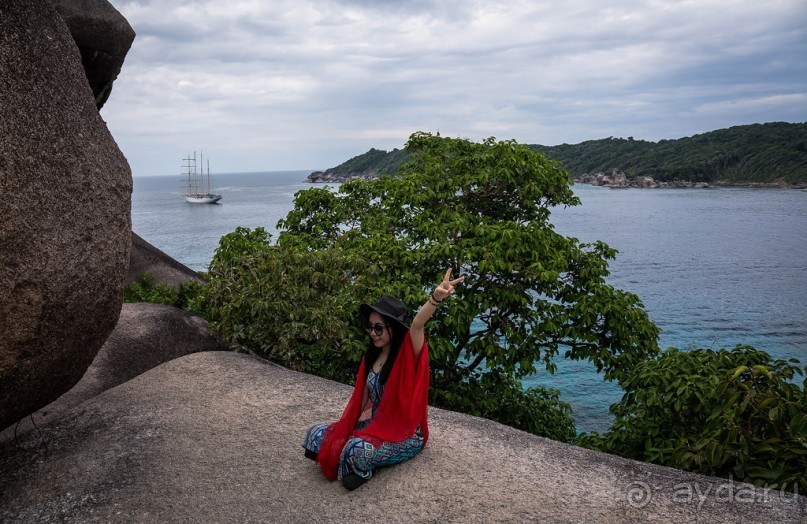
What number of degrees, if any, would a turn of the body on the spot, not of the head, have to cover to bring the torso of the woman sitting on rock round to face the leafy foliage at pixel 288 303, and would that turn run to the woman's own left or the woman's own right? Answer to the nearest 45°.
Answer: approximately 135° to the woman's own right

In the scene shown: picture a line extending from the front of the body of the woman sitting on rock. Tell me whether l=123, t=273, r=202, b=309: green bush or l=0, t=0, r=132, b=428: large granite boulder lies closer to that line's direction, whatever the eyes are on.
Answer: the large granite boulder

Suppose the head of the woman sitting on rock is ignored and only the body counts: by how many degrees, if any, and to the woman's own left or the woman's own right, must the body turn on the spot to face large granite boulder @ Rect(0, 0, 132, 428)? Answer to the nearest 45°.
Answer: approximately 45° to the woman's own right

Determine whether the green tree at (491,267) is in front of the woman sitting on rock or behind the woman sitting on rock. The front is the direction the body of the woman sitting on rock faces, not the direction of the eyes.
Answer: behind

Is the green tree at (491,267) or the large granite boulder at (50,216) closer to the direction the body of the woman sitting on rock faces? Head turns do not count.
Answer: the large granite boulder

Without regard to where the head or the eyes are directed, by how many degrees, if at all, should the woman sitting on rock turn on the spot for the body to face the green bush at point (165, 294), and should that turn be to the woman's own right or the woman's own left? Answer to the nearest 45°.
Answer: approximately 90° to the woman's own right

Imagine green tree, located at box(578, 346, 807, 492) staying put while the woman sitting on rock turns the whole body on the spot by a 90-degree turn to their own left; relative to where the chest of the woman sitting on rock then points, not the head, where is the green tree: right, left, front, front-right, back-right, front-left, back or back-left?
front-left

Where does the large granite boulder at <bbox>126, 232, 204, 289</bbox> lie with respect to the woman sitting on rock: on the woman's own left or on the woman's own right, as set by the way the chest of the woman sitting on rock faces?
on the woman's own right

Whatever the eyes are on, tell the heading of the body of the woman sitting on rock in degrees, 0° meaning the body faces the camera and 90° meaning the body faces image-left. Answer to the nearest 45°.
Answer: approximately 45°

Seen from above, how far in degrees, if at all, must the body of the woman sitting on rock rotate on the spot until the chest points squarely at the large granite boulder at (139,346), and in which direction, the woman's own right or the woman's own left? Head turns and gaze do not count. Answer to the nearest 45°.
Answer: approximately 90° to the woman's own right
